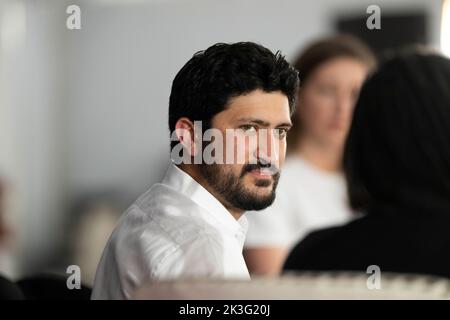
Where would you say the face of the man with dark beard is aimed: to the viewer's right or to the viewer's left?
to the viewer's right

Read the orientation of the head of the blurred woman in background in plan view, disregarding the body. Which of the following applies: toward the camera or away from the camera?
toward the camera

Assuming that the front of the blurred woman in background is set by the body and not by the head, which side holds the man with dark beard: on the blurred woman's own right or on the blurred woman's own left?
on the blurred woman's own right

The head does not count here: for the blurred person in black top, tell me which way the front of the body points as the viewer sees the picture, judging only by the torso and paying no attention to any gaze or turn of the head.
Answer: away from the camera

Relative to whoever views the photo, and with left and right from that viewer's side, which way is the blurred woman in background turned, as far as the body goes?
facing the viewer and to the right of the viewer
